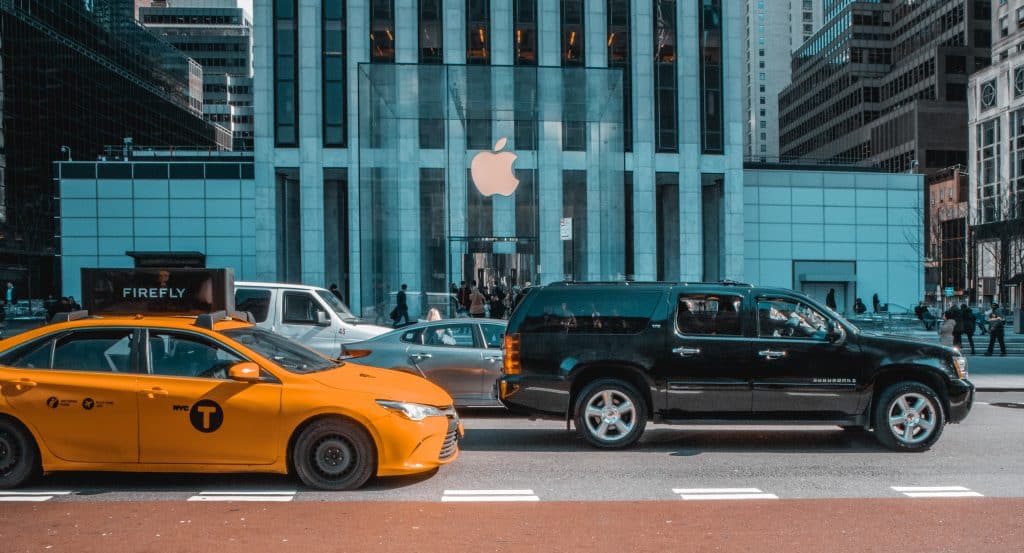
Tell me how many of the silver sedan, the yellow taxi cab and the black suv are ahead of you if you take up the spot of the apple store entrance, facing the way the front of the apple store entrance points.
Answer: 3

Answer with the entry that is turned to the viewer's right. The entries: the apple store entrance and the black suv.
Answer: the black suv

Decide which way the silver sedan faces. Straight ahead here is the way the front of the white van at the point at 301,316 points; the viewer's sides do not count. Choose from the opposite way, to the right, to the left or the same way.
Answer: the same way

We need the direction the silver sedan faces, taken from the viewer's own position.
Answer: facing to the right of the viewer

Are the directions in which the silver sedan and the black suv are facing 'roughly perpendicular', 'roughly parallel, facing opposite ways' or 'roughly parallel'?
roughly parallel

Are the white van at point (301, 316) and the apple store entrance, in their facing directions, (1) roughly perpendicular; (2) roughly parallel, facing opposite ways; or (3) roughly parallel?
roughly perpendicular

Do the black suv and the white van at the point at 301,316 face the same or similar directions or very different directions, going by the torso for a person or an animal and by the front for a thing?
same or similar directions

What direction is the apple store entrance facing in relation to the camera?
toward the camera

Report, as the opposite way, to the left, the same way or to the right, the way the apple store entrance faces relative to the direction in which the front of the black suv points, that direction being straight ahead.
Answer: to the right

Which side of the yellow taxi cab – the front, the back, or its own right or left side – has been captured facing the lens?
right

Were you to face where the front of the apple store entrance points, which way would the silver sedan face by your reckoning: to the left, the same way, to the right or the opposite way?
to the left

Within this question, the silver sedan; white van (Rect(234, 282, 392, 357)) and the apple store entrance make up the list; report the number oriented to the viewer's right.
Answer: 2

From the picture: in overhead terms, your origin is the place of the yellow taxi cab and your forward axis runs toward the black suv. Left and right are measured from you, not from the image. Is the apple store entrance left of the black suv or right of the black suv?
left

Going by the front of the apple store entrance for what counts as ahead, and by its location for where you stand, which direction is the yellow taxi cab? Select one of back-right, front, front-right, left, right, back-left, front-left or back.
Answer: front

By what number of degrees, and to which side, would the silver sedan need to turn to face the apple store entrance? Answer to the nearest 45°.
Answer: approximately 90° to its left

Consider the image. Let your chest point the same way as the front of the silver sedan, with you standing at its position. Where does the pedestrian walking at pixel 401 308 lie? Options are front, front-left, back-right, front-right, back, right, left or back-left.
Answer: left

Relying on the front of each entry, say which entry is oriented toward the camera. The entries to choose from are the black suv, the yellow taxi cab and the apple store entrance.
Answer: the apple store entrance

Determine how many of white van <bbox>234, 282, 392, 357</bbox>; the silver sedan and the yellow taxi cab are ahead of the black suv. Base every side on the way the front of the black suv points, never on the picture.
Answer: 0

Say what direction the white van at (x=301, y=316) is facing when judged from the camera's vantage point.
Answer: facing to the right of the viewer

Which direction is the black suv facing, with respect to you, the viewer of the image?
facing to the right of the viewer

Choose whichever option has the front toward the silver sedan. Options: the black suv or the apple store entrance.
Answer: the apple store entrance

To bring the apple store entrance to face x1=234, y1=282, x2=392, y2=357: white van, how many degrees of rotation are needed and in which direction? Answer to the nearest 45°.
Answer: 0° — it already faces it

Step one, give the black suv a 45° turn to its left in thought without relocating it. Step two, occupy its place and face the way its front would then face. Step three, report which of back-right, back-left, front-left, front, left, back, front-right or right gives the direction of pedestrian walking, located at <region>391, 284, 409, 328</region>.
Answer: left
